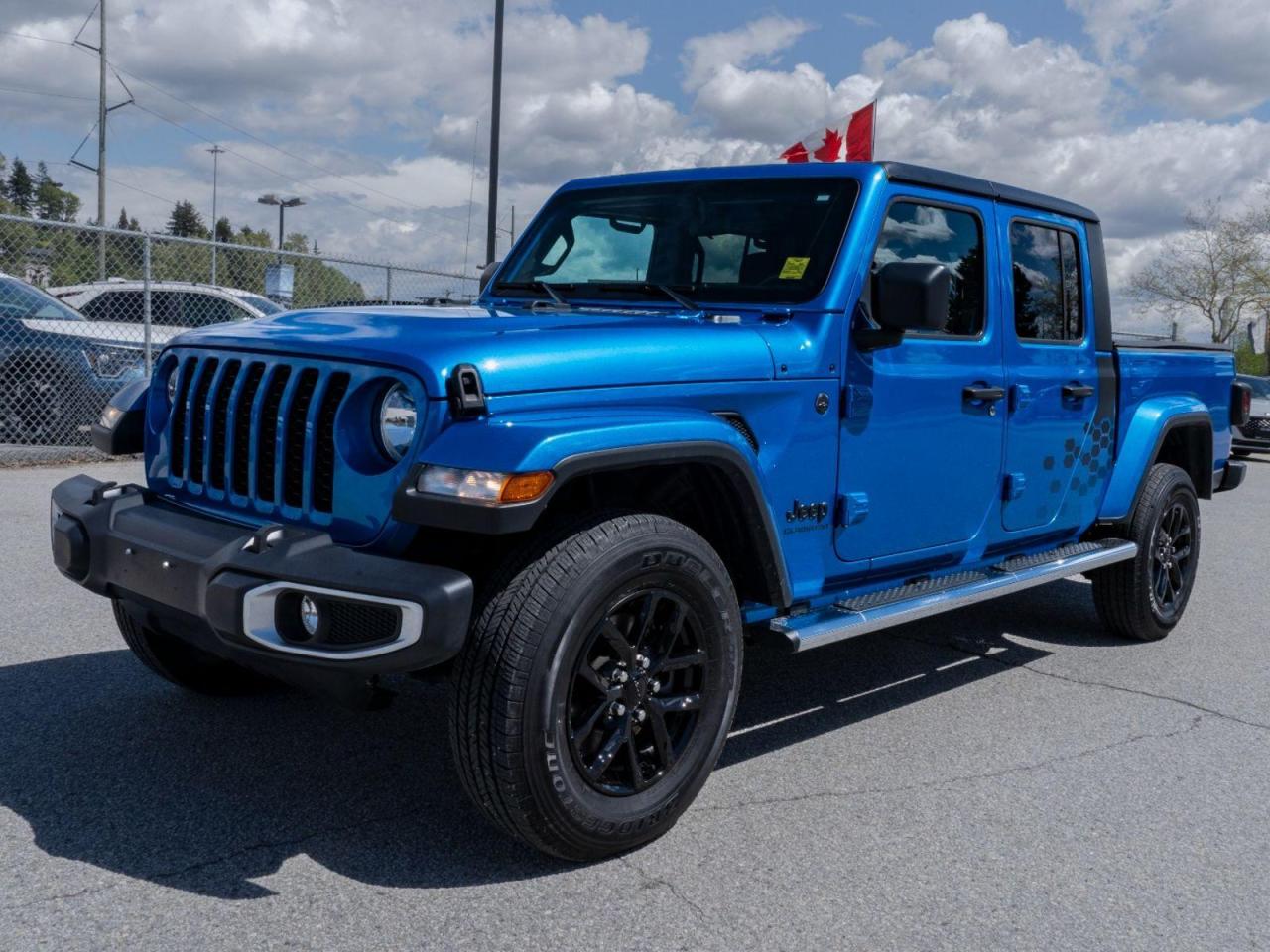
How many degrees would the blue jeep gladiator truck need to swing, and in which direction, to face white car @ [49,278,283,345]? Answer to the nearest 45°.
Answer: approximately 90° to its right

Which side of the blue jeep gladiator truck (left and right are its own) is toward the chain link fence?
right

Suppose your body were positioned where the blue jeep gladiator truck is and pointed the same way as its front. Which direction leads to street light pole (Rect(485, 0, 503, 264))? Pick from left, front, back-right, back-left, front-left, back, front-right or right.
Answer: back-right

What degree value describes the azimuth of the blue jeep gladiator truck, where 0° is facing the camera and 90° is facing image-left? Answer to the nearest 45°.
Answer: approximately 45°

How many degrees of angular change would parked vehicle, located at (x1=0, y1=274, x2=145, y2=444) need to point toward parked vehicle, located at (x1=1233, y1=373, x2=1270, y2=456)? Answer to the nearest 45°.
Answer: approximately 45° to its left

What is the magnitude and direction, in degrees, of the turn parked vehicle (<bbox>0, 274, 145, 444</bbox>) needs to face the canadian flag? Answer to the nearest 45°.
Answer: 0° — it already faces it

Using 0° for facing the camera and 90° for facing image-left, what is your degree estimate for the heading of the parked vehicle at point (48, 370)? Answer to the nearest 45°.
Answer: approximately 315°

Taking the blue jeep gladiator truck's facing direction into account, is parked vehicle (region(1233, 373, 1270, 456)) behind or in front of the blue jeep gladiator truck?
behind

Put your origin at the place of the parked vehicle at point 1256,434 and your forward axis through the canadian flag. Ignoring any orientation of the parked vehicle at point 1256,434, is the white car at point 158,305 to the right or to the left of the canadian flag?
right
